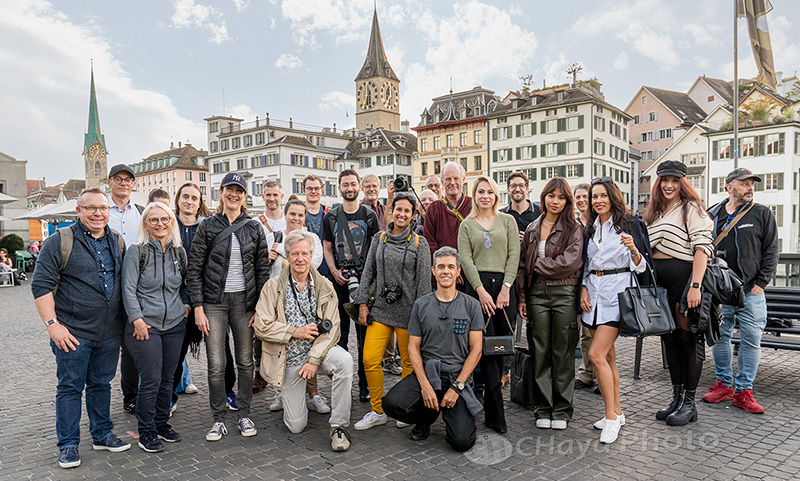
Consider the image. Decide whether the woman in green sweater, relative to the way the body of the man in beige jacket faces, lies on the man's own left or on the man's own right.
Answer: on the man's own left

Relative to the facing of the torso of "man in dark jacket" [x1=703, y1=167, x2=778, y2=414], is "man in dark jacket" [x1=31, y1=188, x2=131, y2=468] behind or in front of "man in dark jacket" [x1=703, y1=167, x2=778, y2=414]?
in front

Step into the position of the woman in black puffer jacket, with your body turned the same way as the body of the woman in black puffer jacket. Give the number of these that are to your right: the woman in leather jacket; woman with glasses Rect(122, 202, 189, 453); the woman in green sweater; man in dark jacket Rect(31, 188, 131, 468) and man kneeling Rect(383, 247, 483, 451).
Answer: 2

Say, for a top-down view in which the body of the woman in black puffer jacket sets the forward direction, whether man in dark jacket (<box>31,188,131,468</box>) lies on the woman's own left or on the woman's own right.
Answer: on the woman's own right

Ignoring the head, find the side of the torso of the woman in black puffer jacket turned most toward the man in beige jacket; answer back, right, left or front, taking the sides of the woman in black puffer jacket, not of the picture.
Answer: left

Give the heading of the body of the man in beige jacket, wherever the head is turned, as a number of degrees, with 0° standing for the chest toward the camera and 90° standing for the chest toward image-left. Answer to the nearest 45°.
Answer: approximately 0°

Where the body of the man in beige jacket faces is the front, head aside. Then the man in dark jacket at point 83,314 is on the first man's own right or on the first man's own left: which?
on the first man's own right

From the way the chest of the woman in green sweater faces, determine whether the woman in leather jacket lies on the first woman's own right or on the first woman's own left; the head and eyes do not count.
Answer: on the first woman's own left

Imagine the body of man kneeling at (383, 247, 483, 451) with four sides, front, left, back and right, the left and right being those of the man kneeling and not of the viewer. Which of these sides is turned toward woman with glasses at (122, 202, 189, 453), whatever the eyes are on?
right

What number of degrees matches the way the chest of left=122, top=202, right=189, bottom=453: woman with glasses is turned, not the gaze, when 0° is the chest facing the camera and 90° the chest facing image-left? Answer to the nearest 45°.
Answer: approximately 315°

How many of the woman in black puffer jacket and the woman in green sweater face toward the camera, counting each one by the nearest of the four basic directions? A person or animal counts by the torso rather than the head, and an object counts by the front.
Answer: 2
